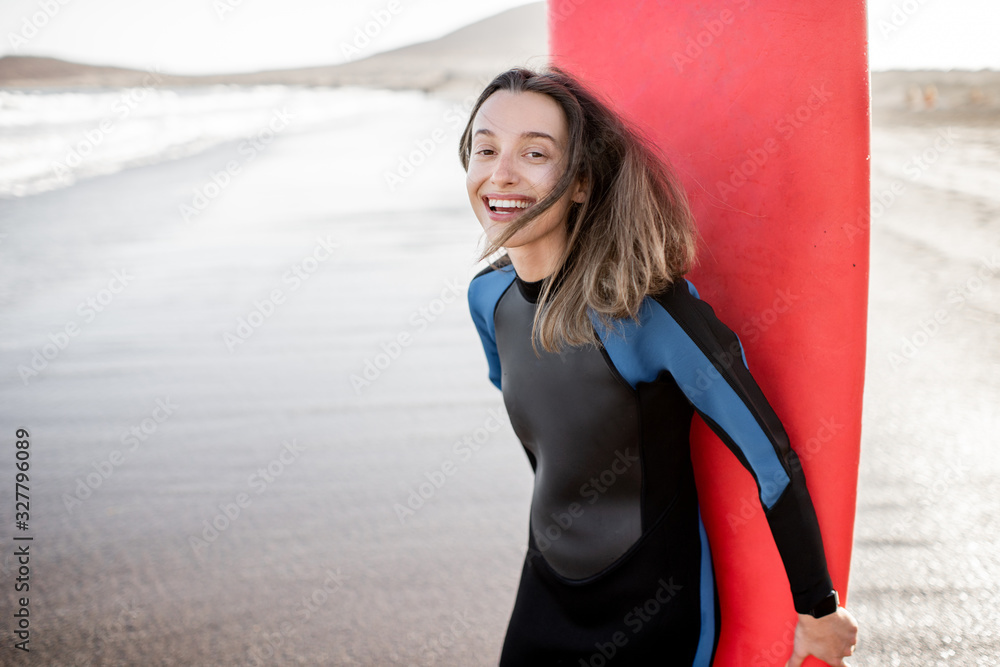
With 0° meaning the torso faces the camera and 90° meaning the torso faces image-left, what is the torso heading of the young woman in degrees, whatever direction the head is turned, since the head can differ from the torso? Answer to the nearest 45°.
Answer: approximately 45°
